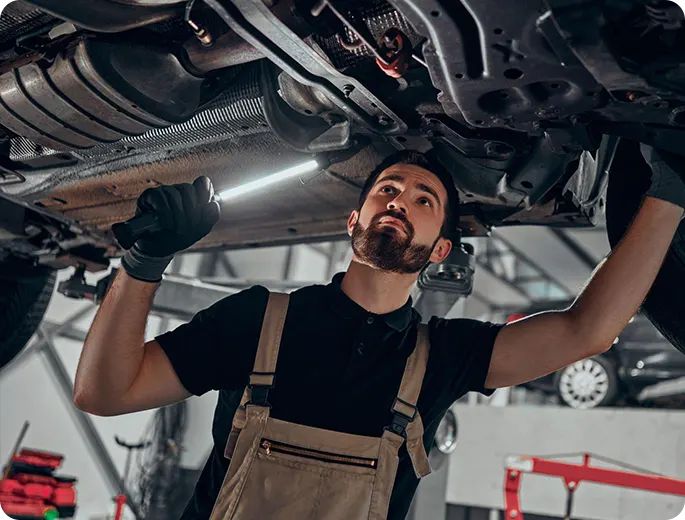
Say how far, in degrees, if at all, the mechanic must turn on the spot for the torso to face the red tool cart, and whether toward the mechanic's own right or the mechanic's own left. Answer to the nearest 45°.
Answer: approximately 135° to the mechanic's own right

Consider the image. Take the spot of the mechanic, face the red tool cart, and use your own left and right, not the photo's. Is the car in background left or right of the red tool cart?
right

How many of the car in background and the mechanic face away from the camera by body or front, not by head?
0

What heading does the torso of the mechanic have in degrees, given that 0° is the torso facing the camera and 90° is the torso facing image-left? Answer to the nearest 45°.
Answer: approximately 0°
